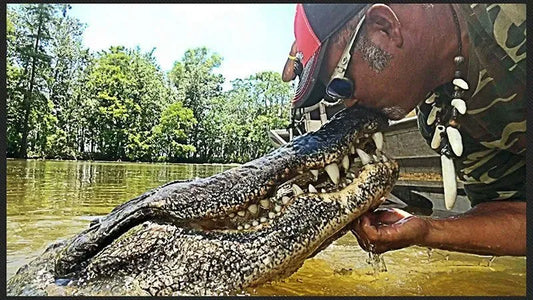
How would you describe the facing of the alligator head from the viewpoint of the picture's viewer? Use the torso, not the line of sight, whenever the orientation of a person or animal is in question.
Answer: facing to the right of the viewer

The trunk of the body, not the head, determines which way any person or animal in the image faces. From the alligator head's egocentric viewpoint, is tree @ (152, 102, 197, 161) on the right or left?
on its left

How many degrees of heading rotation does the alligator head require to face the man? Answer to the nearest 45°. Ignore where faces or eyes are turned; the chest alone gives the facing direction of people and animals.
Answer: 0° — it already faces them

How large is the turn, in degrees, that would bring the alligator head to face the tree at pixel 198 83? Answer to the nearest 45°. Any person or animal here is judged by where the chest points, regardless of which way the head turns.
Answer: approximately 90° to its left

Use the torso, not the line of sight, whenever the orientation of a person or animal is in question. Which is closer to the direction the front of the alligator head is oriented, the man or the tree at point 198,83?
the man

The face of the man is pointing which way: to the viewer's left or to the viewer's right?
to the viewer's left
